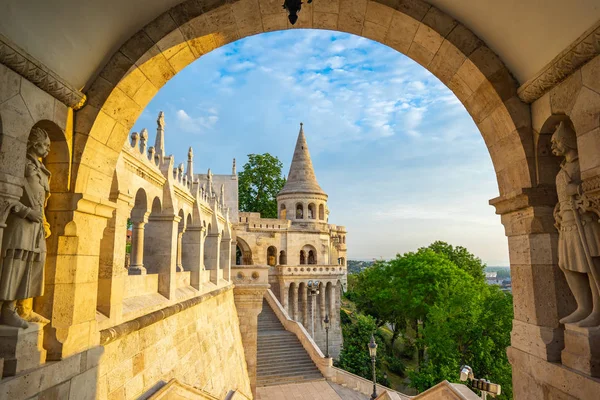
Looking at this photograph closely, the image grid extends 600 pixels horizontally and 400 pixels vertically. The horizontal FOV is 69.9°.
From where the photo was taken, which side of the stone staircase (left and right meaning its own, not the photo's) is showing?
front

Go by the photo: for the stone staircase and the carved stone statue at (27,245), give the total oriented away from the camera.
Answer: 0

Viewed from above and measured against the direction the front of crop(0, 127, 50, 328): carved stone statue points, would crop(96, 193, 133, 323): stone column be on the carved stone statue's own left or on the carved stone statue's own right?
on the carved stone statue's own left

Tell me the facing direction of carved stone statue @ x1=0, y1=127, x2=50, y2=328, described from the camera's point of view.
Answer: facing the viewer and to the right of the viewer

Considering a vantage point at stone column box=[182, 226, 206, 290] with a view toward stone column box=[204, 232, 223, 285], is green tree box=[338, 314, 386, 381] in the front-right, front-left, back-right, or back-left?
front-right

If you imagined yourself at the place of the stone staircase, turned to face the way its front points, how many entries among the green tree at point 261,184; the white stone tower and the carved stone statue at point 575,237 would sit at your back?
2

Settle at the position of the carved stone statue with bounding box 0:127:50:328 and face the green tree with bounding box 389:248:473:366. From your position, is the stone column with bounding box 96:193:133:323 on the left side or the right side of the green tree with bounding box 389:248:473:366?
left
